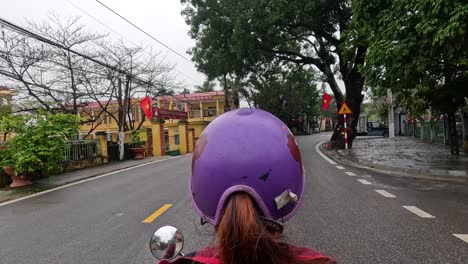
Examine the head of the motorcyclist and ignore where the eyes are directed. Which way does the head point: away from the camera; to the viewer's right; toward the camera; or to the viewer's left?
away from the camera

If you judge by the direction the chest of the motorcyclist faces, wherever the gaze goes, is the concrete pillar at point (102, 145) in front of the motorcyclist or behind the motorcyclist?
in front

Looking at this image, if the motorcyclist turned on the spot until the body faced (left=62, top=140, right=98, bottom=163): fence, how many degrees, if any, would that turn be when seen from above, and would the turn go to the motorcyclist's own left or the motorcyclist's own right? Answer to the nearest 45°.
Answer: approximately 45° to the motorcyclist's own left

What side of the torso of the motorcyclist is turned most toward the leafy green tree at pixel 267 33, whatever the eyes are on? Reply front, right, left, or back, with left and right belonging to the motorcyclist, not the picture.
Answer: front

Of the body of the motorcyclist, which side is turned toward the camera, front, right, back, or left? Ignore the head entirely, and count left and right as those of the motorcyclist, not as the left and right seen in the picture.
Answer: back

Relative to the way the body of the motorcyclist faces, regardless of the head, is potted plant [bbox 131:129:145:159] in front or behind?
in front

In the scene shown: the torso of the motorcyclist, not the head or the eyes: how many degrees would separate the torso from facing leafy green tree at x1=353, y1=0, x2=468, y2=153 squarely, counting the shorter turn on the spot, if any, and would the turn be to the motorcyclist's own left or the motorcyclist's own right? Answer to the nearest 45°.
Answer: approximately 45° to the motorcyclist's own right
